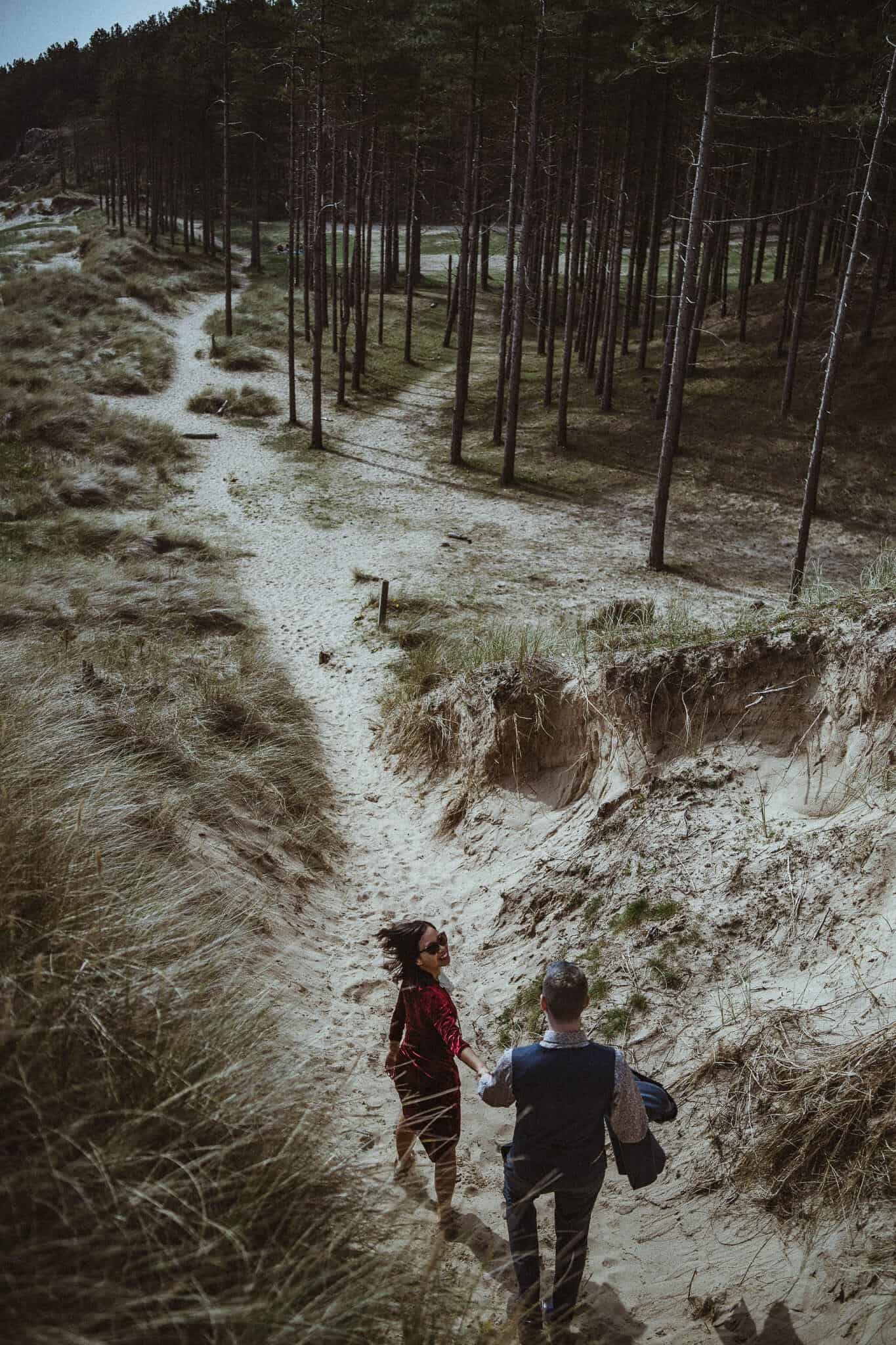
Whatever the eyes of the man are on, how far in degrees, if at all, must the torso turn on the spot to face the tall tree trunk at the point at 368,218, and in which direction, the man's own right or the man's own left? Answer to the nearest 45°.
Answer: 0° — they already face it

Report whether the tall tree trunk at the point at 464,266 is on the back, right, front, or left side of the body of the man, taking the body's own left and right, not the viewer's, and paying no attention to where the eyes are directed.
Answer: front

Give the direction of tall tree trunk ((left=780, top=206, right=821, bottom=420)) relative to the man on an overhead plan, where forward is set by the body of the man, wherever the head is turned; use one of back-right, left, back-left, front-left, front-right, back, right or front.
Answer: front

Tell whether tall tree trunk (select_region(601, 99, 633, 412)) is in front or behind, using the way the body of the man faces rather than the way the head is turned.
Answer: in front

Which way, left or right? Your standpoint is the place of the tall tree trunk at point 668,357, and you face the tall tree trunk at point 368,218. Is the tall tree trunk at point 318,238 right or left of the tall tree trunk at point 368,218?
left

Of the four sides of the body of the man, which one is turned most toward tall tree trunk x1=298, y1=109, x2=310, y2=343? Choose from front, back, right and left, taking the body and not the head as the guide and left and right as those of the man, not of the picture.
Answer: front

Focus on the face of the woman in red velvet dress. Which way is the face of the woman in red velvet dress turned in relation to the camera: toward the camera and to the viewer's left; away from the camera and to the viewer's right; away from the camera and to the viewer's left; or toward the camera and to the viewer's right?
toward the camera and to the viewer's right

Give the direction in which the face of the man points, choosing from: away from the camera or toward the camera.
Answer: away from the camera

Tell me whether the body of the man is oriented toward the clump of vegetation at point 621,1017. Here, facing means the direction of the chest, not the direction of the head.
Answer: yes

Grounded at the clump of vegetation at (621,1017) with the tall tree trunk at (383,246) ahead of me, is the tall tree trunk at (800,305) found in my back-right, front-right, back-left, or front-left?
front-right

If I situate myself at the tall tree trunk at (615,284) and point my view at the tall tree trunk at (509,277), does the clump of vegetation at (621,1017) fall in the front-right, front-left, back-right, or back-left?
front-left

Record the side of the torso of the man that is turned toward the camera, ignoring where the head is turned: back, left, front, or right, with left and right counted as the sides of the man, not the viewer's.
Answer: back

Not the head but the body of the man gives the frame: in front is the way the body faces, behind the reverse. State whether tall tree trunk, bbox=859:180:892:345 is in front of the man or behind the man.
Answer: in front

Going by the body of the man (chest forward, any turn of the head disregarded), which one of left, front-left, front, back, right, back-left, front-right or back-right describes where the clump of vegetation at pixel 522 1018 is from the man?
front
